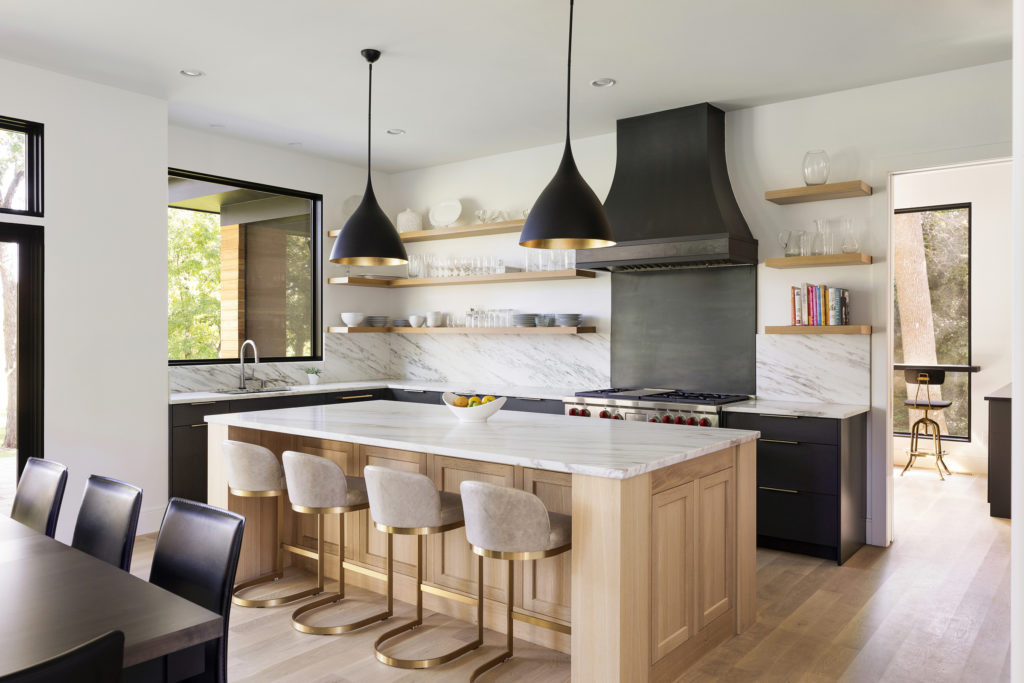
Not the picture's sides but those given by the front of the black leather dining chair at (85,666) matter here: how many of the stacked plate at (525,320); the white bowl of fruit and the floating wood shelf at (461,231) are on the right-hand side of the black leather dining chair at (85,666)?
3

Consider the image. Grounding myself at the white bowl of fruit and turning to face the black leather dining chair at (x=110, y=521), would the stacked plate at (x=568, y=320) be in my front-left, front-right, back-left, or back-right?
back-right

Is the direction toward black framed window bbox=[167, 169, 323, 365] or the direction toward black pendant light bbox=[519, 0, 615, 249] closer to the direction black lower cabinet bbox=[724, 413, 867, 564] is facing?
the black pendant light

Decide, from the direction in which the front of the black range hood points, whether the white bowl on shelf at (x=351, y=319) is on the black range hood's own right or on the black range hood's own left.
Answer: on the black range hood's own right

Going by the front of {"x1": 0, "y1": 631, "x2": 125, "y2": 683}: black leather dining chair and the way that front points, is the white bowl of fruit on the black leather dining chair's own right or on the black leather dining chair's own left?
on the black leather dining chair's own right

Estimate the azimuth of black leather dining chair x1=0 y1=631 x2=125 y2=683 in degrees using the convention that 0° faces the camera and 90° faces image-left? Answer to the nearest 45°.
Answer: approximately 135°

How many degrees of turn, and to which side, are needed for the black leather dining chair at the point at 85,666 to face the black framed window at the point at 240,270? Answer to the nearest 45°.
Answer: approximately 45° to its right

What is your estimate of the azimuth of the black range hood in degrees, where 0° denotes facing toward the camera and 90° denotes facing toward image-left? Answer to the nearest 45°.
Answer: approximately 45°

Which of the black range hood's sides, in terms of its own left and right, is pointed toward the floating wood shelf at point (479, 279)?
right

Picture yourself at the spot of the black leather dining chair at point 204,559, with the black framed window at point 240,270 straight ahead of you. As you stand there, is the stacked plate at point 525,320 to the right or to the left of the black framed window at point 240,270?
right

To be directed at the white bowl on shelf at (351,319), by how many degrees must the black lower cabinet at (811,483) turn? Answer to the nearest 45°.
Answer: approximately 45° to its right

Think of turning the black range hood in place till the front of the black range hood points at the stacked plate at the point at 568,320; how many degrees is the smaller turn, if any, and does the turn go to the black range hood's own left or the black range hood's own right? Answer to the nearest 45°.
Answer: approximately 90° to the black range hood's own right
